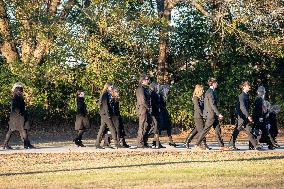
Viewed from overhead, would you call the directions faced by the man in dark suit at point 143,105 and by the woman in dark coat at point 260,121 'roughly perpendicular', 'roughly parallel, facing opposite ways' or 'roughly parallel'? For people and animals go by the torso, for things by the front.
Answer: roughly parallel

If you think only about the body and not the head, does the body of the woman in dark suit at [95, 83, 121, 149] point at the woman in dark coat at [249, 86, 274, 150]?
yes

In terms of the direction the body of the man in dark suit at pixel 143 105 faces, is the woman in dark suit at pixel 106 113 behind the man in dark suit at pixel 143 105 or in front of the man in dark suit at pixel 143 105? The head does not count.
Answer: behind

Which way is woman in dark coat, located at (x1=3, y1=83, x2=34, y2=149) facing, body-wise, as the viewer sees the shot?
to the viewer's right

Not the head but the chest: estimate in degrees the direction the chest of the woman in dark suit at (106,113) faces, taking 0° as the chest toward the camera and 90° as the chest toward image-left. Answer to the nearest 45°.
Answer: approximately 270°

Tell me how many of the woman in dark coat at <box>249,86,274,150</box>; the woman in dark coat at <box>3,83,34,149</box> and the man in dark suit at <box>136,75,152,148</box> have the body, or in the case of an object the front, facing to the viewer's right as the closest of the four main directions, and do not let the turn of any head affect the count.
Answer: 3

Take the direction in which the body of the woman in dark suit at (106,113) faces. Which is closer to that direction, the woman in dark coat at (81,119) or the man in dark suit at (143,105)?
the man in dark suit

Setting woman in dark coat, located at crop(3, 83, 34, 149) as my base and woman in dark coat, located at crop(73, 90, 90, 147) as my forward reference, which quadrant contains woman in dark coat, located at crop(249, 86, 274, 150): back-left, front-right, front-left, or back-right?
front-right

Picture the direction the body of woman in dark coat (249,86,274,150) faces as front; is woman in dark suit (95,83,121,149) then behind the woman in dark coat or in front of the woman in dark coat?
behind

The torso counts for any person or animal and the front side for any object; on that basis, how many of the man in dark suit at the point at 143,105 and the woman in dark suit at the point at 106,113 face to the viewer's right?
2

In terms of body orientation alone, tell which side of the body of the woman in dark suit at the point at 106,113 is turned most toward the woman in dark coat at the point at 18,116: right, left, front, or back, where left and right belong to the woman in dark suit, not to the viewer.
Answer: back

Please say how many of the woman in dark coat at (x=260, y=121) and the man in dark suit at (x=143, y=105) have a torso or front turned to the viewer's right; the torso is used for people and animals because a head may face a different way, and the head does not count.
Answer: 2

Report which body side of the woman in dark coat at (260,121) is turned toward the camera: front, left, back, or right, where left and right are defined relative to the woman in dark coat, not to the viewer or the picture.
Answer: right

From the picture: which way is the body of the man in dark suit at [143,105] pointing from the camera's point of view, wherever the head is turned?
to the viewer's right
